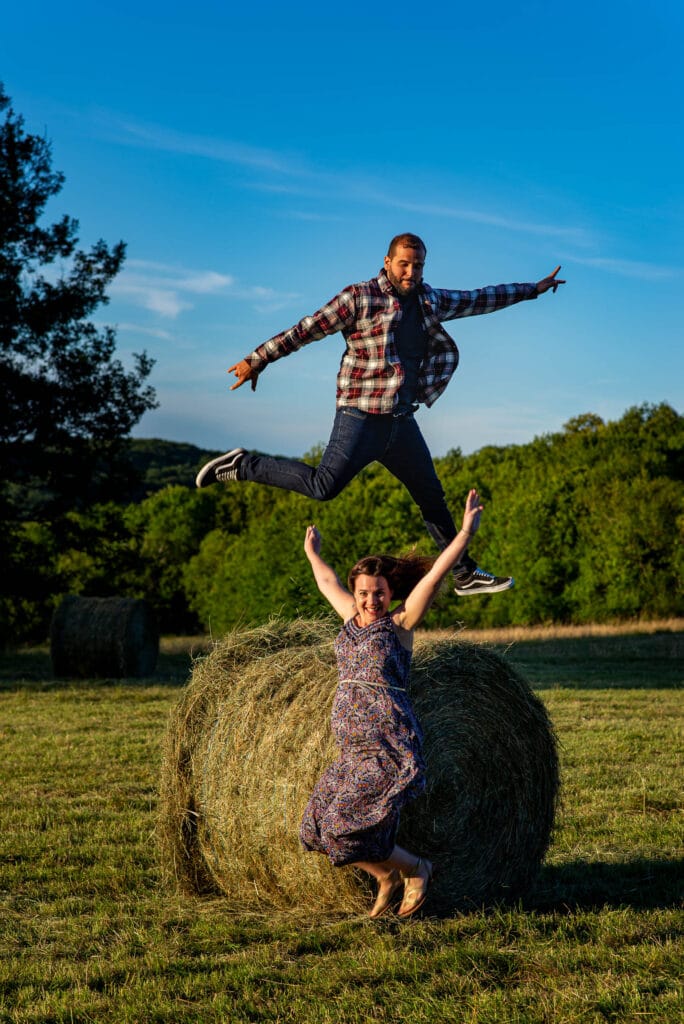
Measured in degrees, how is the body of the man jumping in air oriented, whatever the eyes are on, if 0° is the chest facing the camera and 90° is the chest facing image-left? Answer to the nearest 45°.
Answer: approximately 315°

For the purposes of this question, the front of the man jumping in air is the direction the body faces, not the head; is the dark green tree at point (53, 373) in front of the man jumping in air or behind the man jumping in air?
behind

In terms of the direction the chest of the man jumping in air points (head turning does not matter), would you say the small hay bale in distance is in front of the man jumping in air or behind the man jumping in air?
behind
